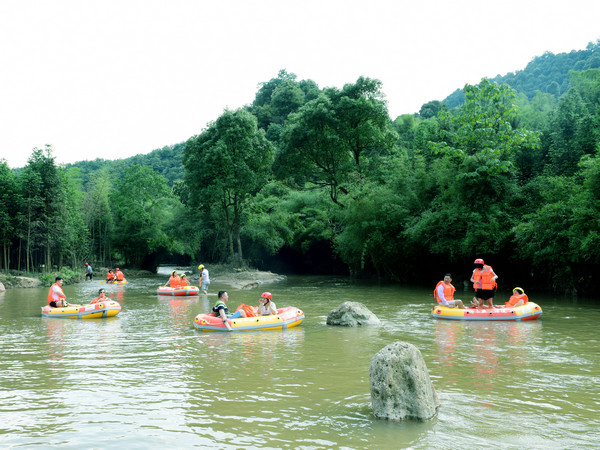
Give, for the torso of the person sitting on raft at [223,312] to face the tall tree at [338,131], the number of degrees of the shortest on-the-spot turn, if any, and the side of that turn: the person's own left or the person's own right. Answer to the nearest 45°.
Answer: approximately 90° to the person's own left

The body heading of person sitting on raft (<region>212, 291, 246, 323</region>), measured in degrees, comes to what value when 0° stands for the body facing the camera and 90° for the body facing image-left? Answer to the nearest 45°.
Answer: approximately 270°

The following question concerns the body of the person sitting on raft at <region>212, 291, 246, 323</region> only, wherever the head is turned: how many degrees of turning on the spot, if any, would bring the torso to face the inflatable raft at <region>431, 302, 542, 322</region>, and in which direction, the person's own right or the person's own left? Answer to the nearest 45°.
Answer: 0° — they already face it

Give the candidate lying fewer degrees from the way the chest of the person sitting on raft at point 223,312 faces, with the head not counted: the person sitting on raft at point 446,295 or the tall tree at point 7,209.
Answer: the person sitting on raft

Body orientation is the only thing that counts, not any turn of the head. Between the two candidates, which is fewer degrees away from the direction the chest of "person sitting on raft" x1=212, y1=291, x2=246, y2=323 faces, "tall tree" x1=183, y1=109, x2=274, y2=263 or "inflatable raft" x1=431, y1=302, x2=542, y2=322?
the inflatable raft

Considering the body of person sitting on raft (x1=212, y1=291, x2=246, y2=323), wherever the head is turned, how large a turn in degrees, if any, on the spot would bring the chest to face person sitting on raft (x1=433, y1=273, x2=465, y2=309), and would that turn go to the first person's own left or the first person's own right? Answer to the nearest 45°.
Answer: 0° — they already face them

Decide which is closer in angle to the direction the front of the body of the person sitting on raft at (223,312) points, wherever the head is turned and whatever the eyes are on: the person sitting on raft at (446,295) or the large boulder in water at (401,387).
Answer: the person sitting on raft

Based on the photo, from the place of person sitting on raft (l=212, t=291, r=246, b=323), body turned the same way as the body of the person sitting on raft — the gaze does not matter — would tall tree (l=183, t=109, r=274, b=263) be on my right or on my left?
on my left
